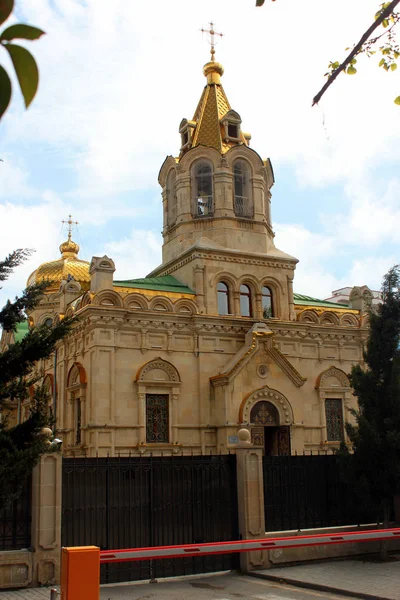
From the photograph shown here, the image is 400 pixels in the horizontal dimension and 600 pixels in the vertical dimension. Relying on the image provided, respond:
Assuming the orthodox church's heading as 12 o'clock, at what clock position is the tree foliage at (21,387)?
The tree foliage is roughly at 2 o'clock from the orthodox church.

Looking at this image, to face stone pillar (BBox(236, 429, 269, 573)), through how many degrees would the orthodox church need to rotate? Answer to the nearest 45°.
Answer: approximately 45° to its right

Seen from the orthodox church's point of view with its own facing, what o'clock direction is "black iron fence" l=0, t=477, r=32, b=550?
The black iron fence is roughly at 2 o'clock from the orthodox church.

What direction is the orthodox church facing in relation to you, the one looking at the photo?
facing the viewer and to the right of the viewer

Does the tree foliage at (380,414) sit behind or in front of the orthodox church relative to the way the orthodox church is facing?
in front

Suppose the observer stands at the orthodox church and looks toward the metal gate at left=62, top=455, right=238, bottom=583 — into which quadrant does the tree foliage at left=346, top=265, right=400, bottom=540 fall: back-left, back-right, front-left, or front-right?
front-left

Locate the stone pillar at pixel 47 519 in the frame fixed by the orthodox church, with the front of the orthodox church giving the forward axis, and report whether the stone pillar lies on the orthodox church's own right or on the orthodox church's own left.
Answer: on the orthodox church's own right

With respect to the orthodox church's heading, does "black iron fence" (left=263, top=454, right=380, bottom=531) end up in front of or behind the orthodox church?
in front

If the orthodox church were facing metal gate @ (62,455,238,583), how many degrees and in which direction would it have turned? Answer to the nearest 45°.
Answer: approximately 45° to its right
